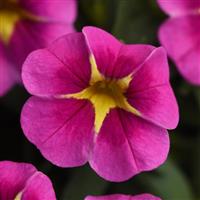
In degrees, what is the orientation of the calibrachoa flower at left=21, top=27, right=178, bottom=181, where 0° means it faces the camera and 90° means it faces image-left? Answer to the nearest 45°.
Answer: approximately 0°
